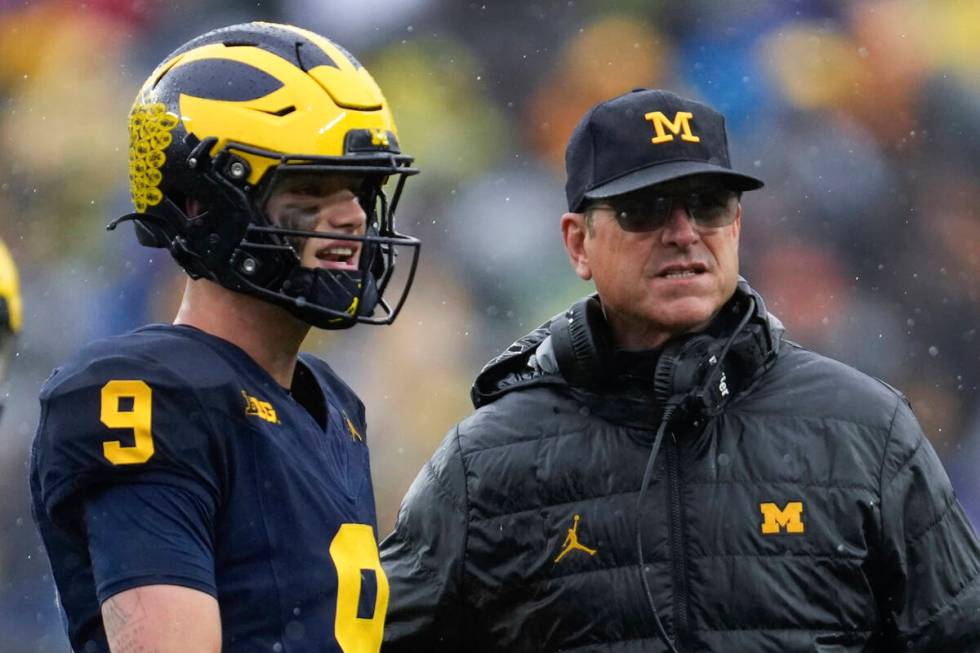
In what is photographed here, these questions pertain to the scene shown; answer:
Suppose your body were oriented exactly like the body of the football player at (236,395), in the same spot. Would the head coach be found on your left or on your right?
on your left

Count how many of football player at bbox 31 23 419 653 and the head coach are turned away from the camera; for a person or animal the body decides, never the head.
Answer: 0

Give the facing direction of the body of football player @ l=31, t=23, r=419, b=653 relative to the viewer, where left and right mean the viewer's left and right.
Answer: facing the viewer and to the right of the viewer

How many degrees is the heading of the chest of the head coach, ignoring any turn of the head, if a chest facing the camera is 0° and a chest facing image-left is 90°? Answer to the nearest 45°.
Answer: approximately 0°
